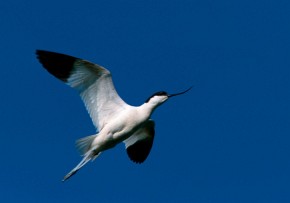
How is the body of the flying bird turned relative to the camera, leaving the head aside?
to the viewer's right
